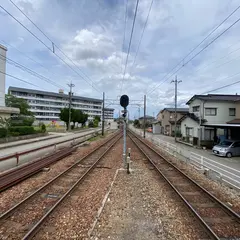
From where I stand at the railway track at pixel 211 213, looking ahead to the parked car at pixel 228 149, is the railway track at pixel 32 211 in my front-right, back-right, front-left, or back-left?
back-left

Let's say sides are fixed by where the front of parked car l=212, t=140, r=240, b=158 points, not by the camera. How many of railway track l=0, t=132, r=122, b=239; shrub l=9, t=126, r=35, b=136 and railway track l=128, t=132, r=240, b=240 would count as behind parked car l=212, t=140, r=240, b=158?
0

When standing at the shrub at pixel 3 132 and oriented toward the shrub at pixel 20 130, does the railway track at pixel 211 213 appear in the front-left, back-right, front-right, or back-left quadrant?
back-right

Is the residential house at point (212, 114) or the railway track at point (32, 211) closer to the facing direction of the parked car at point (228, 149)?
the railway track

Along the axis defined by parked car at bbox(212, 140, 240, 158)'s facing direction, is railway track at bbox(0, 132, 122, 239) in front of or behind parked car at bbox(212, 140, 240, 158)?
in front

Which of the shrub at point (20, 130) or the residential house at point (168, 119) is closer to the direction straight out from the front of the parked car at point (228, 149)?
the shrub

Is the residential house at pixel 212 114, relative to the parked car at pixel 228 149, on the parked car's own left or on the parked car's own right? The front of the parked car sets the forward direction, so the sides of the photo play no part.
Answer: on the parked car's own right

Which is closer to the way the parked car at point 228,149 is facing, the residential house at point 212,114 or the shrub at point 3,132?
the shrub

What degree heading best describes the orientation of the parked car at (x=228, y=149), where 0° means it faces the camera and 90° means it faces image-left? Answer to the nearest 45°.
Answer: approximately 45°

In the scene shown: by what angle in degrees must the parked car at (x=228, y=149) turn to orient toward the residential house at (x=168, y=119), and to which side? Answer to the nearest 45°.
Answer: approximately 90° to its right

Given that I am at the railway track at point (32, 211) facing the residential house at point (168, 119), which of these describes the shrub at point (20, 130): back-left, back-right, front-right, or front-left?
front-left
